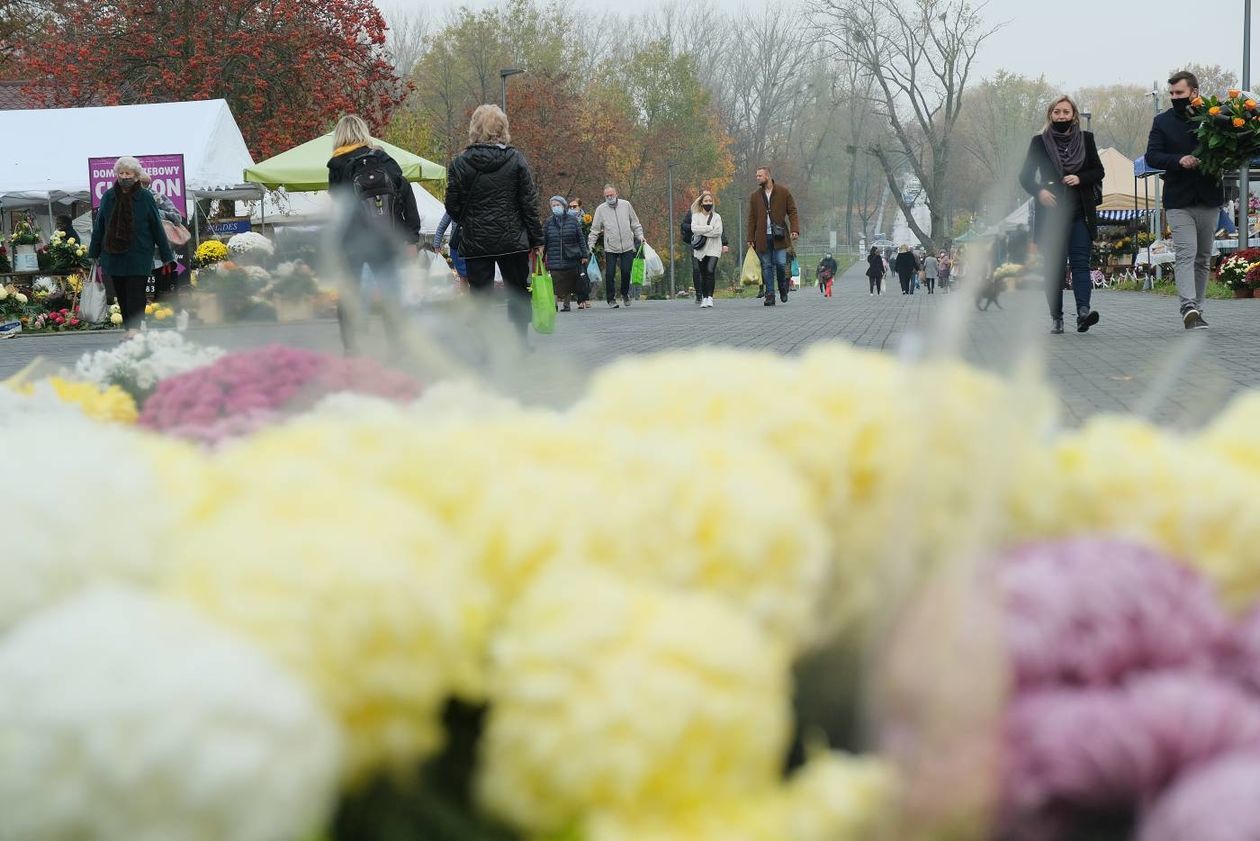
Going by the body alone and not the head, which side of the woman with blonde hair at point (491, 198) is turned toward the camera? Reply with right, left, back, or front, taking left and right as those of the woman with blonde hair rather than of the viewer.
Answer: back

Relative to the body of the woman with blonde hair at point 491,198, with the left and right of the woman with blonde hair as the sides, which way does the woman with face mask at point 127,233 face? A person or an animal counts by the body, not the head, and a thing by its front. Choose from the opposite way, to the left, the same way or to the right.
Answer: the opposite way

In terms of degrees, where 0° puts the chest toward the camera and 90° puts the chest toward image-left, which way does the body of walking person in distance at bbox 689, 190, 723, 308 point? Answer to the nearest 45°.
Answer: approximately 0°

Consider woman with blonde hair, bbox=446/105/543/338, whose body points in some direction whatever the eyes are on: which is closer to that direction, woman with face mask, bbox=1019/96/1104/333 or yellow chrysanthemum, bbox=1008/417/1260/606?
the woman with face mask

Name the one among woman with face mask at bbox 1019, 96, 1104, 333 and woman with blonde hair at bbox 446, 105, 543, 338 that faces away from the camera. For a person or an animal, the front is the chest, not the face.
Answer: the woman with blonde hair

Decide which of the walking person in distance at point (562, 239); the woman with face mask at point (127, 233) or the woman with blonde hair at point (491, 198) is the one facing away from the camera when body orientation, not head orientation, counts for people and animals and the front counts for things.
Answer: the woman with blonde hair

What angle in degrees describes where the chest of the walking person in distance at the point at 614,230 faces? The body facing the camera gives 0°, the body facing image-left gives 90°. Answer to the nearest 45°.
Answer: approximately 0°

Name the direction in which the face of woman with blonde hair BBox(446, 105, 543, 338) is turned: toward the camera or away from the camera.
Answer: away from the camera

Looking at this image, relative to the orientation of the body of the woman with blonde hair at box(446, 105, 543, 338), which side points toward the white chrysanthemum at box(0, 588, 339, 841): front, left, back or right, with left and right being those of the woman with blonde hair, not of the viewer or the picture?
back

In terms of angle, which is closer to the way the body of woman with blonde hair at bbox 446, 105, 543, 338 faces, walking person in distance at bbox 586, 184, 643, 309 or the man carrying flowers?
the walking person in distance

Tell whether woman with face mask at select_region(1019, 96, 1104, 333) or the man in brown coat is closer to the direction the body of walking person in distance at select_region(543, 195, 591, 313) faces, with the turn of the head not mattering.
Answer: the woman with face mask

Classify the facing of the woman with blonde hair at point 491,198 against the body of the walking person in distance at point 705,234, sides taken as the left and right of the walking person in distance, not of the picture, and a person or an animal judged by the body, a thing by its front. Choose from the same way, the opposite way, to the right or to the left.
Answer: the opposite way

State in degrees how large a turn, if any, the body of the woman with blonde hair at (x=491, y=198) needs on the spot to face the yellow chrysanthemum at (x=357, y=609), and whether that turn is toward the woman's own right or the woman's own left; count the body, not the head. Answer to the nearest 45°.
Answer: approximately 180°

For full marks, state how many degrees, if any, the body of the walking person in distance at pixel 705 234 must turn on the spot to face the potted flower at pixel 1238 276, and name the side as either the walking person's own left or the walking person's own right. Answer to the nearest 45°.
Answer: approximately 90° to the walking person's own left

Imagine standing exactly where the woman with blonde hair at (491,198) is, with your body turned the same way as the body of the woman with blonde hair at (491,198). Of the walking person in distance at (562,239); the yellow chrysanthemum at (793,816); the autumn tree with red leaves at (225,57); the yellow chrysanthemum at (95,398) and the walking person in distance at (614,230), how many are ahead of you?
3
